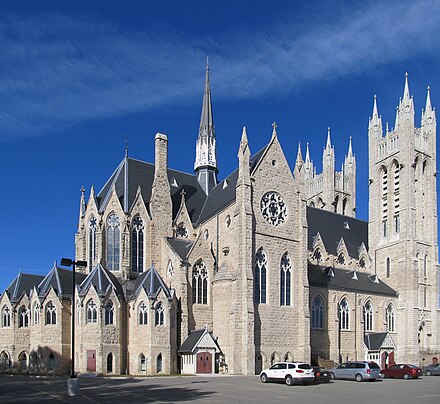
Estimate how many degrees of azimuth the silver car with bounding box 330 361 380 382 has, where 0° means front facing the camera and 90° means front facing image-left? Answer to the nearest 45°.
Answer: approximately 135°

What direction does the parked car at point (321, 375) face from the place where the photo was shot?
facing away from the viewer and to the left of the viewer

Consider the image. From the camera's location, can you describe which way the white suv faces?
facing away from the viewer and to the left of the viewer

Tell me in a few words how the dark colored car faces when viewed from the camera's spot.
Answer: facing away from the viewer and to the left of the viewer
